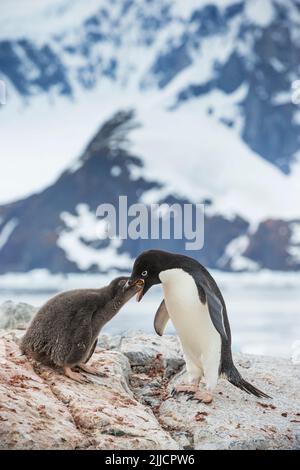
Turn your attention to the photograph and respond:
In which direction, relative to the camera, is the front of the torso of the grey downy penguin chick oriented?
to the viewer's right

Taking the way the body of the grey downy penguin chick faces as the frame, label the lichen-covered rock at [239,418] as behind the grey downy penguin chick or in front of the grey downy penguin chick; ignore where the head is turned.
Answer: in front

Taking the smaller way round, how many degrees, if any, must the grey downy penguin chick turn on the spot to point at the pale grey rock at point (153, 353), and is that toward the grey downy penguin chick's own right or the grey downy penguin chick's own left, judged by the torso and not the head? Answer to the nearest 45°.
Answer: approximately 45° to the grey downy penguin chick's own left

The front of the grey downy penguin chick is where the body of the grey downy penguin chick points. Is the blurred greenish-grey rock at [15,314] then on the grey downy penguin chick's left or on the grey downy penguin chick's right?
on the grey downy penguin chick's left
